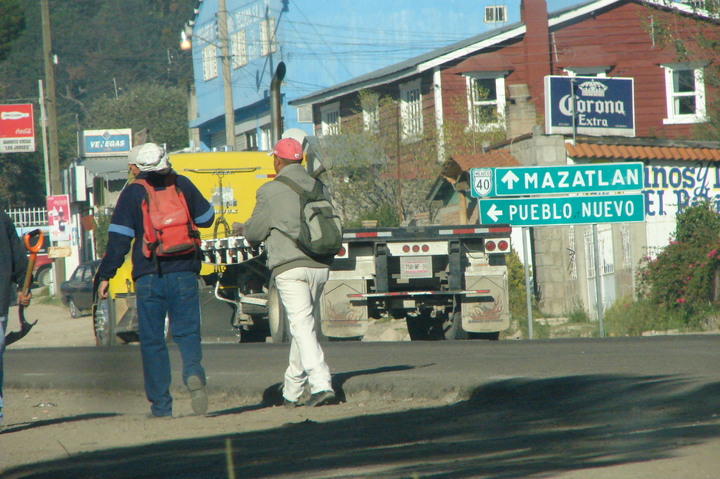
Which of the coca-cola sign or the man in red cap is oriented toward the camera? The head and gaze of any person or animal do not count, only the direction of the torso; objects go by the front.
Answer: the coca-cola sign

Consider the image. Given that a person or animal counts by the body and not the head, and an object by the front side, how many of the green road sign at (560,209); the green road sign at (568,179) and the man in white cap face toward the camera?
2

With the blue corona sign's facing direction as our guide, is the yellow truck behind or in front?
in front

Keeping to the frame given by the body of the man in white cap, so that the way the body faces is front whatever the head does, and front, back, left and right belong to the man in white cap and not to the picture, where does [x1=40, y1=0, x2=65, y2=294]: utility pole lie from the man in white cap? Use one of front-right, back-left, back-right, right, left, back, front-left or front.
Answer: front

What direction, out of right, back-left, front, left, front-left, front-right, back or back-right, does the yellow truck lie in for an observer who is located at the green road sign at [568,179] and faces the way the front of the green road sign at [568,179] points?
right

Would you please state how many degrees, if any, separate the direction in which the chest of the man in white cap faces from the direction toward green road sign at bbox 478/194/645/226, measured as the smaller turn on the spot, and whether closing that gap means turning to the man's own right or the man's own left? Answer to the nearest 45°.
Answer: approximately 45° to the man's own right

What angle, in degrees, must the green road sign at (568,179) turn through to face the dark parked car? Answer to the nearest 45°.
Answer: approximately 135° to its right

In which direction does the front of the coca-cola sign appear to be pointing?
toward the camera

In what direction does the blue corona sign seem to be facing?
toward the camera

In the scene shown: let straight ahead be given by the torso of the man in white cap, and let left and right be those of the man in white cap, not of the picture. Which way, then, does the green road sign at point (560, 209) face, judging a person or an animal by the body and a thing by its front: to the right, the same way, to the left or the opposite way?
the opposite way

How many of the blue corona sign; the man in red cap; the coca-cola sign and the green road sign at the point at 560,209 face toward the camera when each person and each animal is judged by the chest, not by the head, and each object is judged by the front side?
3

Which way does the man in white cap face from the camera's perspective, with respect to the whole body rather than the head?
away from the camera

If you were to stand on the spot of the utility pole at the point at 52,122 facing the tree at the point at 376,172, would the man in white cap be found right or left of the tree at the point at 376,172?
right
